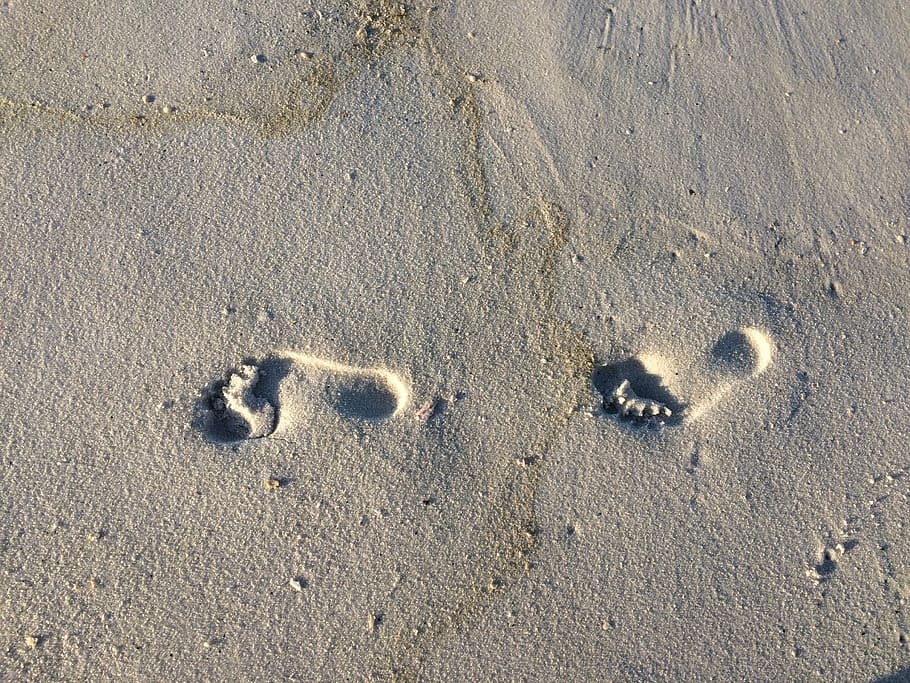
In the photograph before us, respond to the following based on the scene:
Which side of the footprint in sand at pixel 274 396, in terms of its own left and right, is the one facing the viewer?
left

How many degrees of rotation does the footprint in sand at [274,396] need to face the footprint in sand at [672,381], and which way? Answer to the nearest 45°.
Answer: approximately 180°
